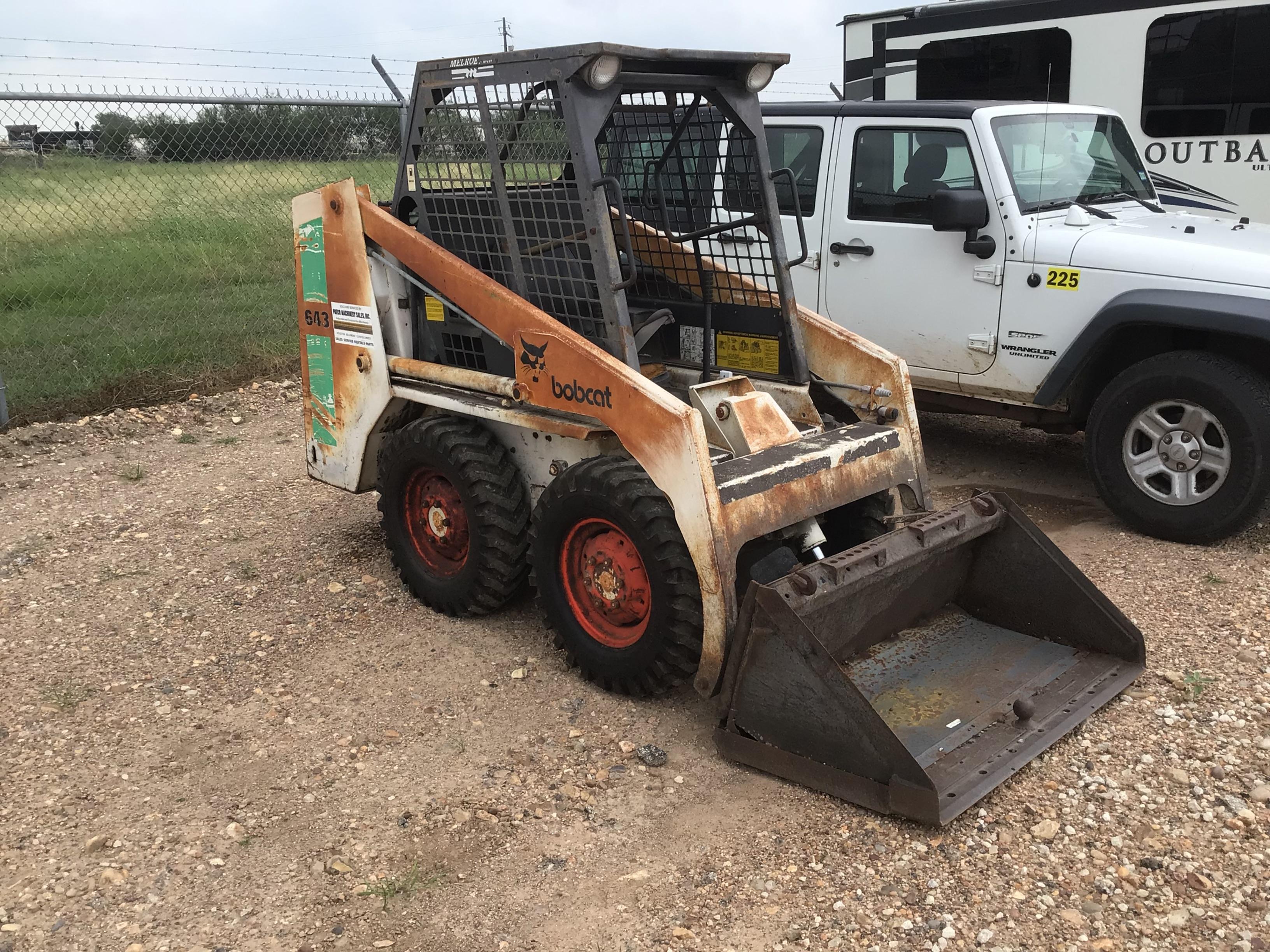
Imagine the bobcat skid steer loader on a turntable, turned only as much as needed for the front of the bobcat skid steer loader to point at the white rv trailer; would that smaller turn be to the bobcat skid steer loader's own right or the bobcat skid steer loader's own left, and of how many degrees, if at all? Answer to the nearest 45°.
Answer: approximately 90° to the bobcat skid steer loader's own left

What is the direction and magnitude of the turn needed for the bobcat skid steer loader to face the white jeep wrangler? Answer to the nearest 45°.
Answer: approximately 90° to its left

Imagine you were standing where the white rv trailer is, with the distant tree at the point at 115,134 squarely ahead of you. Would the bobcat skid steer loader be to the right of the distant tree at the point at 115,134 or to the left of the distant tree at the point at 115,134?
left

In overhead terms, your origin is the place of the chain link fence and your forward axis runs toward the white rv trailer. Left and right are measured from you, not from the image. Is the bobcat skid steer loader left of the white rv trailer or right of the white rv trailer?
right

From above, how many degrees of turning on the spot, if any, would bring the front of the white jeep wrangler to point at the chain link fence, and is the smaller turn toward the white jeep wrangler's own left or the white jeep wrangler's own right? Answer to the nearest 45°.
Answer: approximately 135° to the white jeep wrangler's own right

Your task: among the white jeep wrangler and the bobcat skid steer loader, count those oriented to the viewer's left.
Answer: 0

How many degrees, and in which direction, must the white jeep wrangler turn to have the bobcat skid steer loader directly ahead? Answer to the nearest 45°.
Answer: approximately 90° to its right

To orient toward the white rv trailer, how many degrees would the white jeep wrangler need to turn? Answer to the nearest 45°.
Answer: approximately 135° to its left

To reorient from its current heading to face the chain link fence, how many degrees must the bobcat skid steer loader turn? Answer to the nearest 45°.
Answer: approximately 180°

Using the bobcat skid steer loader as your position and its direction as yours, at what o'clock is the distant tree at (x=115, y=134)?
The distant tree is roughly at 6 o'clock from the bobcat skid steer loader.

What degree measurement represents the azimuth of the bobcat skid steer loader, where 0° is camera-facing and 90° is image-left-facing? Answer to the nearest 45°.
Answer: approximately 315°

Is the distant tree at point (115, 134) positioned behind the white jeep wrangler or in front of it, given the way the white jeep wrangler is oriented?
behind

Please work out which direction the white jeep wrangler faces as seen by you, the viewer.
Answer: facing the viewer and to the right of the viewer
